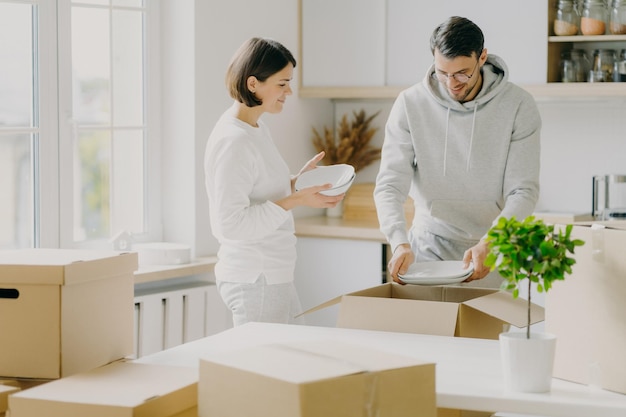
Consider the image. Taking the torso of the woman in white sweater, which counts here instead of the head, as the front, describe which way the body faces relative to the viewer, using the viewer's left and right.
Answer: facing to the right of the viewer

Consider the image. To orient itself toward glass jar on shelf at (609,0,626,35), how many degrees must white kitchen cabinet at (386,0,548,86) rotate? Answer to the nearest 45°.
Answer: approximately 90° to its left

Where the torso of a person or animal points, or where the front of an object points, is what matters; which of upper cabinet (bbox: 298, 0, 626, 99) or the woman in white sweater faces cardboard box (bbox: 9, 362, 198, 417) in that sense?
the upper cabinet

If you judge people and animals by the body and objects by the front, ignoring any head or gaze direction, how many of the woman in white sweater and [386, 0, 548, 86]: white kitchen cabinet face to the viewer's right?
1

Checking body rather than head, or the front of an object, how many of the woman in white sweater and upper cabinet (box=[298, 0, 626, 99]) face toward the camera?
1

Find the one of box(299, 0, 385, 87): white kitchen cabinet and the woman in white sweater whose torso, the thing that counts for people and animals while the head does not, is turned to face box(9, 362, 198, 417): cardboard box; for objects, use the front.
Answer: the white kitchen cabinet

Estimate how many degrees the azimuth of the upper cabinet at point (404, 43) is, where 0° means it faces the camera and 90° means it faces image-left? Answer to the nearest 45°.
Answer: approximately 0°

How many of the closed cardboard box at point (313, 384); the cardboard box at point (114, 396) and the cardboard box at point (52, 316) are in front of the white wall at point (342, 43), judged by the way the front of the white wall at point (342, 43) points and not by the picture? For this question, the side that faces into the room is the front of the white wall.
3
